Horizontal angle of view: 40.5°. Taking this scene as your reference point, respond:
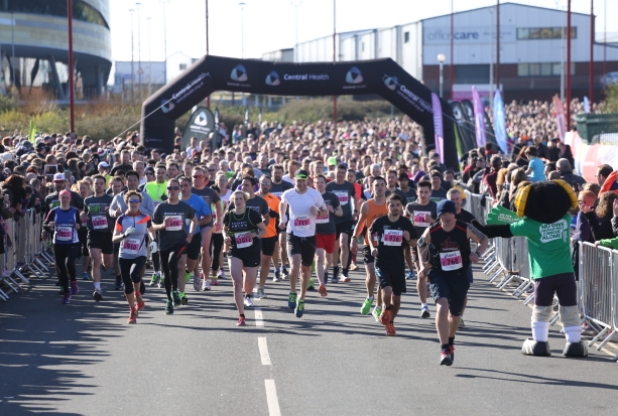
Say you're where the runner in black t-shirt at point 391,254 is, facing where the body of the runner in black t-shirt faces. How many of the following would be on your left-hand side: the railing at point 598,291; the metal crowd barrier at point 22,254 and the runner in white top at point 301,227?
1

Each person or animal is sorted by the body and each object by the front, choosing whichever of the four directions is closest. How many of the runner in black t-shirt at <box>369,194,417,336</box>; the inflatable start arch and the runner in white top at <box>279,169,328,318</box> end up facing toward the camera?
3

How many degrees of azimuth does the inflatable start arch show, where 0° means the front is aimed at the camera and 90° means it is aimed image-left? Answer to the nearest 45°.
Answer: approximately 0°

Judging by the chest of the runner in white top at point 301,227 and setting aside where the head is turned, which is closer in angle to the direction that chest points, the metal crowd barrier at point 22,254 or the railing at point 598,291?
the railing

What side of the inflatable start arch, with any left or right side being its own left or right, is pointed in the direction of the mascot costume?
front

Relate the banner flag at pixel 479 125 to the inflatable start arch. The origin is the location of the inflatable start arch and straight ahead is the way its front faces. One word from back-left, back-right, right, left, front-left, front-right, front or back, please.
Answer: left

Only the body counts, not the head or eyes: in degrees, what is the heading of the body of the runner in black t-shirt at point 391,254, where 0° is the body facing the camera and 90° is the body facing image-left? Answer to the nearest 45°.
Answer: approximately 0°

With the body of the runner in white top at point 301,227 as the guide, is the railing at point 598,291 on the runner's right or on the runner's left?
on the runner's left
